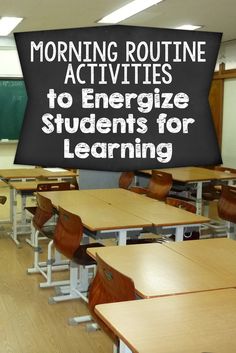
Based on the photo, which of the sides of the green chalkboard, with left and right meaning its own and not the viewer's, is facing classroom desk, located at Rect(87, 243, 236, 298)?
front

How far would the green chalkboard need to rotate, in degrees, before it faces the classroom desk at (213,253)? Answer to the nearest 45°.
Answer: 0° — it already faces it

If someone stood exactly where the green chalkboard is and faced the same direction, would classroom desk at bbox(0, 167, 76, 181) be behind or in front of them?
in front

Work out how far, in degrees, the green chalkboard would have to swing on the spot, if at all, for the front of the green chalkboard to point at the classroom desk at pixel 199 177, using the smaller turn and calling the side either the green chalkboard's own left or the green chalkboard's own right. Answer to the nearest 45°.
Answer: approximately 45° to the green chalkboard's own left

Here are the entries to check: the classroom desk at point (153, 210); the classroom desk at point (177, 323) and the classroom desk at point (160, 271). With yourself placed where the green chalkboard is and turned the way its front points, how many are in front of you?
3

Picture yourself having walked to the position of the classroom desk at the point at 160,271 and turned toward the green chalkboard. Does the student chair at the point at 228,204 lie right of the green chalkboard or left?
right

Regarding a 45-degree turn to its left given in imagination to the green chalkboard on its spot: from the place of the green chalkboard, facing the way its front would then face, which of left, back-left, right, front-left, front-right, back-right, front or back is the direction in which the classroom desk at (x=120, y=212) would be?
front-right

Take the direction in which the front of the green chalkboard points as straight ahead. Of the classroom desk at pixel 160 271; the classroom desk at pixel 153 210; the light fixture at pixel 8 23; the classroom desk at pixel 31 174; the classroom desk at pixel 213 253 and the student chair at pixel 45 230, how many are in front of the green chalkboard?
6

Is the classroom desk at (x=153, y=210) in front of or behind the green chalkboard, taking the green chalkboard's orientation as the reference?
in front
